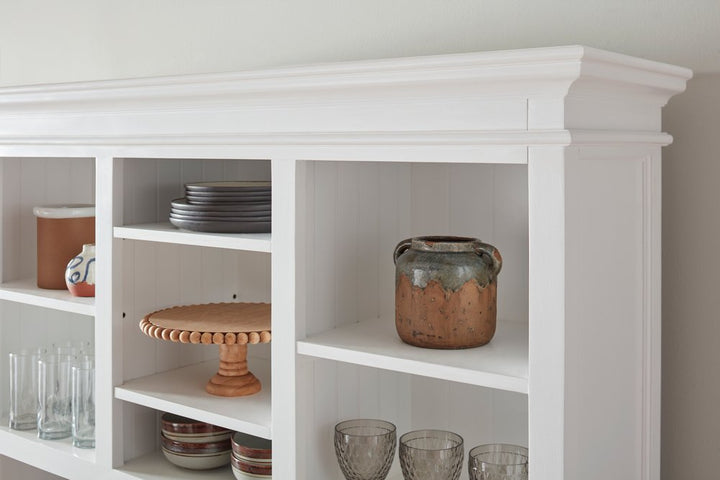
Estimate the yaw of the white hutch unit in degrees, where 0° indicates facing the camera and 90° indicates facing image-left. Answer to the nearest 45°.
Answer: approximately 45°
